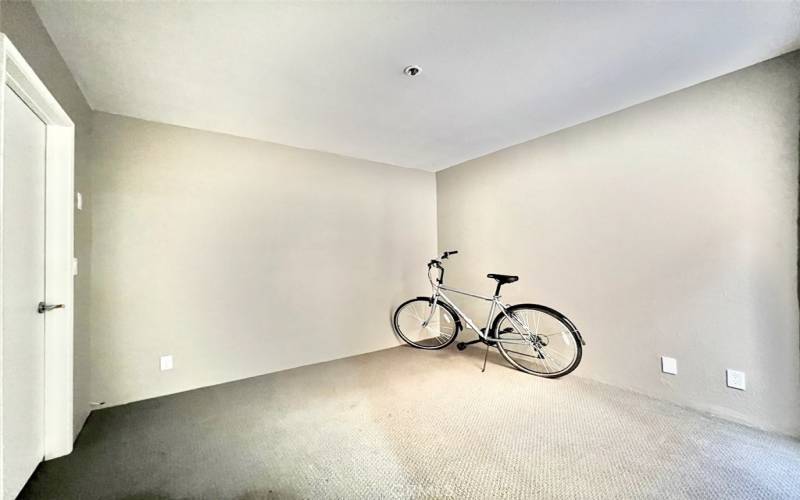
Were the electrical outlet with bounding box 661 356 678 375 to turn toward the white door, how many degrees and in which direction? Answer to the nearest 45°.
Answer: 0° — it already faces it

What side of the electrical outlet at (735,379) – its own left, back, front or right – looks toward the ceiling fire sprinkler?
front

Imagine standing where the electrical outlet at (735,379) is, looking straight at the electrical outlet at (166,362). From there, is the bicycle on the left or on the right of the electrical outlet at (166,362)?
right

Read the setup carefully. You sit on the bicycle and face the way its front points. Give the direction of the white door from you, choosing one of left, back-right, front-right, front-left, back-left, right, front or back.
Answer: left

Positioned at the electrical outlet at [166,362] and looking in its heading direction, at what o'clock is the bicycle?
The bicycle is roughly at 10 o'clock from the electrical outlet.

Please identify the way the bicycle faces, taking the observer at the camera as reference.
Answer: facing away from the viewer and to the left of the viewer

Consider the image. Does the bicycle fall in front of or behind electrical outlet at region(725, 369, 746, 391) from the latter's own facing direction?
in front

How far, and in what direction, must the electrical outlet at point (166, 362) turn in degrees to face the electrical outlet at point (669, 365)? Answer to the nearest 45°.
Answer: approximately 45° to its left

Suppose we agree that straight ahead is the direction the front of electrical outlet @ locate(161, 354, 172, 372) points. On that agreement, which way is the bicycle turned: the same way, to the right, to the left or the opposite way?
the opposite way

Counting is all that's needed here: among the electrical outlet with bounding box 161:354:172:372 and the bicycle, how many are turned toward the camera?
1

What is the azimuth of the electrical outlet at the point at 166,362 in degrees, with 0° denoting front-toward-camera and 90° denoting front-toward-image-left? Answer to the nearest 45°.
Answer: approximately 0°
